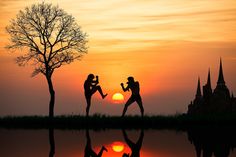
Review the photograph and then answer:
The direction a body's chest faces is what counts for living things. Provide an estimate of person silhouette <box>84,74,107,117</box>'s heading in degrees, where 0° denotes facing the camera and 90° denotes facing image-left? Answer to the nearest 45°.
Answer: approximately 270°

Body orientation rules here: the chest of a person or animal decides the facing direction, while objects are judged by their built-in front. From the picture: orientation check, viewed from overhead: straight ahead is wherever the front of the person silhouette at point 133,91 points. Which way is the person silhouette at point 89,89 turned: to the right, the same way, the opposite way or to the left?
the opposite way

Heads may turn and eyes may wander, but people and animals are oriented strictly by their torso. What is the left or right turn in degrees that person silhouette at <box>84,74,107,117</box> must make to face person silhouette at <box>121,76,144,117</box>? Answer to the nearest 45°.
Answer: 0° — it already faces it

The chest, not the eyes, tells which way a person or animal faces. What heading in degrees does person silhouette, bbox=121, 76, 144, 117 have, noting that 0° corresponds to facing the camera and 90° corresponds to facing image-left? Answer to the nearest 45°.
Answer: approximately 90°

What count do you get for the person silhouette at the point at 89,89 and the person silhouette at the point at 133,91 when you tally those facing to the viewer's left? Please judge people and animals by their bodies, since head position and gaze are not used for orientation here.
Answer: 1

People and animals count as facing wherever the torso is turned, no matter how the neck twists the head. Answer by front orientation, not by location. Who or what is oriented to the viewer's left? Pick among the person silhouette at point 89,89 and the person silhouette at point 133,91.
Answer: the person silhouette at point 133,91

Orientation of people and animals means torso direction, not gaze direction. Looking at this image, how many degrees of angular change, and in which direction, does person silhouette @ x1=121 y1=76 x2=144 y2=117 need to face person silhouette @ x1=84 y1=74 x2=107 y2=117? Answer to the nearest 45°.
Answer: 0° — it already faces it
